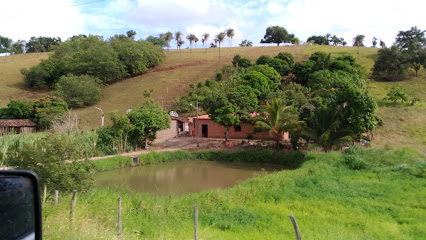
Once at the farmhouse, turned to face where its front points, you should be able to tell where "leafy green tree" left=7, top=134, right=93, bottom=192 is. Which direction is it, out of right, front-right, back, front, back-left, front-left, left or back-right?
front

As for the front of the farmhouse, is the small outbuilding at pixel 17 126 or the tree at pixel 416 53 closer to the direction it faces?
the small outbuilding

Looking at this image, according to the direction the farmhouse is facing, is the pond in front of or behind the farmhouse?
in front

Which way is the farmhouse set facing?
toward the camera

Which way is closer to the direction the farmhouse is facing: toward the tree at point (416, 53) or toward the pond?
the pond

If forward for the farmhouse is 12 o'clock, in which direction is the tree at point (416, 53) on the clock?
The tree is roughly at 8 o'clock from the farmhouse.

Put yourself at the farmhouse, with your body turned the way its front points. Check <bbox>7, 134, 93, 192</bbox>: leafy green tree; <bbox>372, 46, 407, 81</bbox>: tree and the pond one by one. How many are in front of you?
2

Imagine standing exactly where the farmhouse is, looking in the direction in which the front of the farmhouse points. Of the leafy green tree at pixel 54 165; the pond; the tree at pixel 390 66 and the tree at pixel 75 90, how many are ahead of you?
2

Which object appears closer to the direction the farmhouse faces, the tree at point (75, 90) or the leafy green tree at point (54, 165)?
the leafy green tree

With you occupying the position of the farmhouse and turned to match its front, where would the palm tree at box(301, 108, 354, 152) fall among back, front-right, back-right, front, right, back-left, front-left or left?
front-left

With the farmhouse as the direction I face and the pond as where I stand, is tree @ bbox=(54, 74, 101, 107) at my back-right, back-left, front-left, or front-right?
front-left

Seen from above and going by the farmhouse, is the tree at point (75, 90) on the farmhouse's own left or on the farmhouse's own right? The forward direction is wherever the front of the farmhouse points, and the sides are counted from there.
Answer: on the farmhouse's own right
